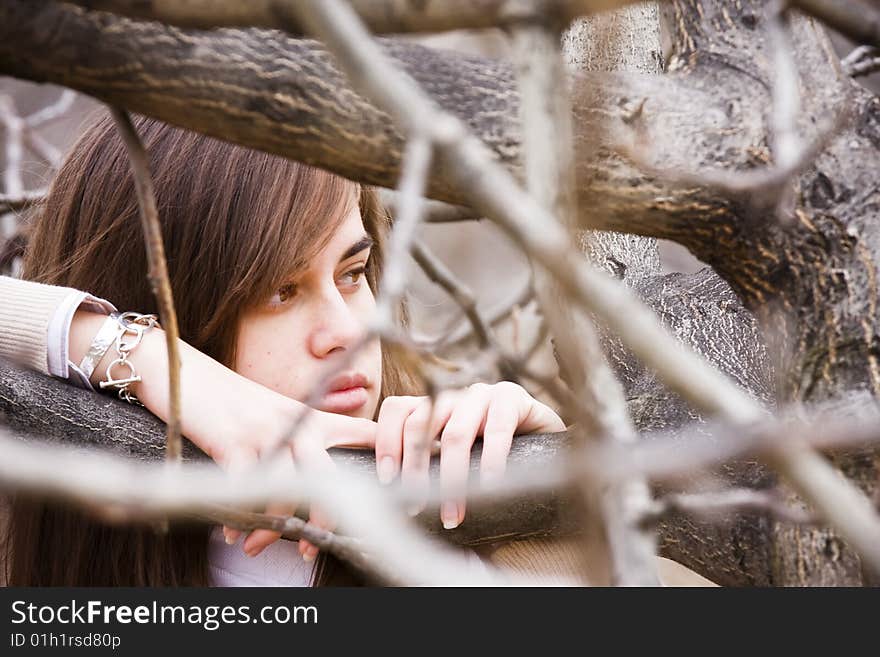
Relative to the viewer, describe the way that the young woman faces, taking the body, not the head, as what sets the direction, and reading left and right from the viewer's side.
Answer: facing the viewer and to the right of the viewer

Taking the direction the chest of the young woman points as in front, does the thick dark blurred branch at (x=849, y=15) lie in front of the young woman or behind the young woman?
in front

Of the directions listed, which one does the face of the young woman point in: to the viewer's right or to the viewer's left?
to the viewer's right
